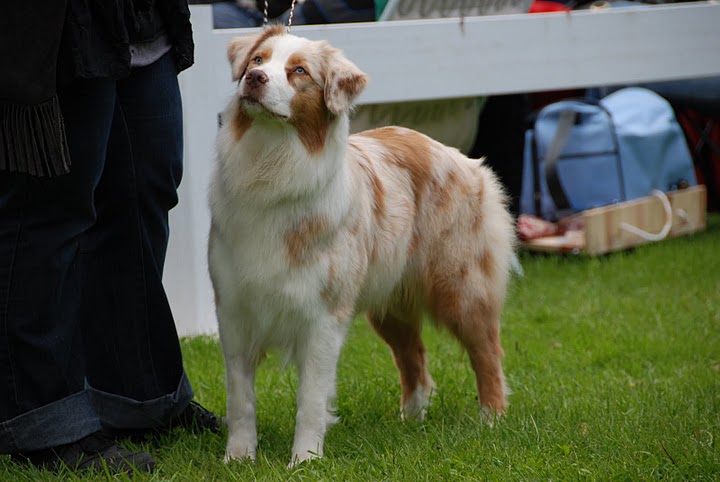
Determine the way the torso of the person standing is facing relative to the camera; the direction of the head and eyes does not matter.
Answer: to the viewer's right

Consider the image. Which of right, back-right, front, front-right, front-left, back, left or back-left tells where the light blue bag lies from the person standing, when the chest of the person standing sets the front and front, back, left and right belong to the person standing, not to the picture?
front-left

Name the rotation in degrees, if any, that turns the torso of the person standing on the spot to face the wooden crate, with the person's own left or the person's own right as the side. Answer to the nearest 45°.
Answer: approximately 45° to the person's own left

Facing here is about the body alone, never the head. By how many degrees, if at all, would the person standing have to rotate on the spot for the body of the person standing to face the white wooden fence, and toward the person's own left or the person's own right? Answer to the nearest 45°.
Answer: approximately 45° to the person's own left
